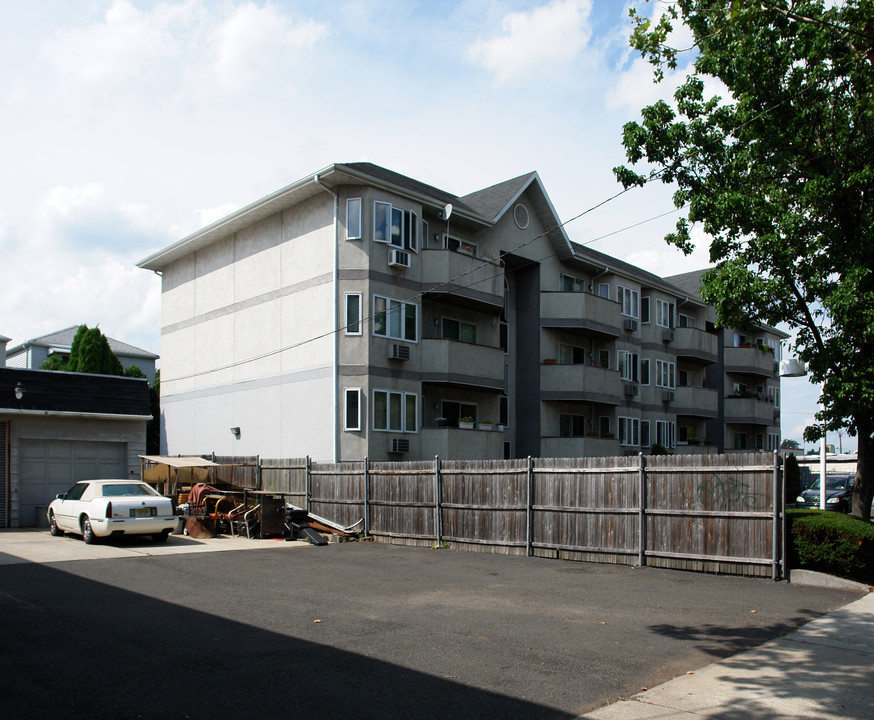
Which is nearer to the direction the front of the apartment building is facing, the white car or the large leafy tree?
the large leafy tree

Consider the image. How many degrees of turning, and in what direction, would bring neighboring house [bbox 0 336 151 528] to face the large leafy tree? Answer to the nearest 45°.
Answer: approximately 45° to its left

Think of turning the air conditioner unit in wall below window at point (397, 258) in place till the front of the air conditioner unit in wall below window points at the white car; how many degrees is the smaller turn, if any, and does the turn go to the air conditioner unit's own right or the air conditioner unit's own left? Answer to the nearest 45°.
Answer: approximately 90° to the air conditioner unit's own right

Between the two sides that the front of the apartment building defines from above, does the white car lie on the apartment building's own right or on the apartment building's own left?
on the apartment building's own right

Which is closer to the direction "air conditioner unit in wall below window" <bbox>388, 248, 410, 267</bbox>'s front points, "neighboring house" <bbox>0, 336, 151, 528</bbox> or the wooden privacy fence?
the wooden privacy fence

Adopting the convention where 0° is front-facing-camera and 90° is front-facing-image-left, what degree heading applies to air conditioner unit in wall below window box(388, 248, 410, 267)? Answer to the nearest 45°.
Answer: approximately 315°

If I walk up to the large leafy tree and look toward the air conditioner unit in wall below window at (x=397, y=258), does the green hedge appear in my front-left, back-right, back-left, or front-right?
back-left

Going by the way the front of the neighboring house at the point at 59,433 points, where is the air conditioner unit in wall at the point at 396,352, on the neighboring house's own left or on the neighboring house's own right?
on the neighboring house's own left
